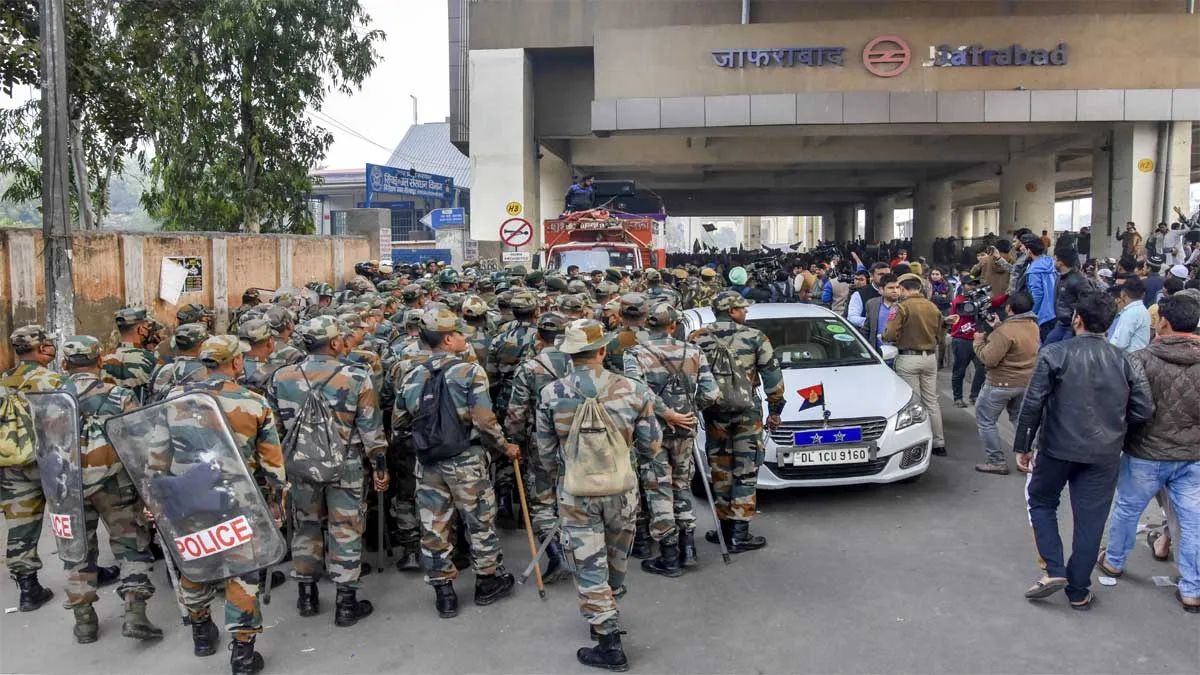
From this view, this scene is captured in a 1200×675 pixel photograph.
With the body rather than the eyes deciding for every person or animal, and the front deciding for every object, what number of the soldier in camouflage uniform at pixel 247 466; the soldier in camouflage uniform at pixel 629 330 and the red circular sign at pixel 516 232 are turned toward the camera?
1

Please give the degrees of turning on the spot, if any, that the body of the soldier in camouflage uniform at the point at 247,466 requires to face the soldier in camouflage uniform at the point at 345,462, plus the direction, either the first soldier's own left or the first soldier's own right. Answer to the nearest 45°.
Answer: approximately 45° to the first soldier's own right

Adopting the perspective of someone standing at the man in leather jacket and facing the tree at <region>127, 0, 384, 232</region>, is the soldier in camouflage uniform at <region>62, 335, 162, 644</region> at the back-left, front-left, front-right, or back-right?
front-left

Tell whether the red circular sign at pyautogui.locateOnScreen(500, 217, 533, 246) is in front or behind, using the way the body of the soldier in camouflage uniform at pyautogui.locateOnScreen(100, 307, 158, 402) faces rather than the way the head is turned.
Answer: in front

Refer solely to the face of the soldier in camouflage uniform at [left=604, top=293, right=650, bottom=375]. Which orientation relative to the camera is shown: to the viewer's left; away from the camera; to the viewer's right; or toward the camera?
away from the camera

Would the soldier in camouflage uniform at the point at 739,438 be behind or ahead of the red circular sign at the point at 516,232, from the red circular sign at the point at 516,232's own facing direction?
ahead

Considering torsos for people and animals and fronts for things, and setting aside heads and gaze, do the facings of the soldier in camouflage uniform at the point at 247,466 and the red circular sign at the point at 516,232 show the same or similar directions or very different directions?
very different directions

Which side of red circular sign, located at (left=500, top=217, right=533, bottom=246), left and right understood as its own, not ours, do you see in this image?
front

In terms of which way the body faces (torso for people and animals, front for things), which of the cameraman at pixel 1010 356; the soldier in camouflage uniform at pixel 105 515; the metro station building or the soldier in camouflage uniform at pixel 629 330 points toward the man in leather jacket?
the metro station building

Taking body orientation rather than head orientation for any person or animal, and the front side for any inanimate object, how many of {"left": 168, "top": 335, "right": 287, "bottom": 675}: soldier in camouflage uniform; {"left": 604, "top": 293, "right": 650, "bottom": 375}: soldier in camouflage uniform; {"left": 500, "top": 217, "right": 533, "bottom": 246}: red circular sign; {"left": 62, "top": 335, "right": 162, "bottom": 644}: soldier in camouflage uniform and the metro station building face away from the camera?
3

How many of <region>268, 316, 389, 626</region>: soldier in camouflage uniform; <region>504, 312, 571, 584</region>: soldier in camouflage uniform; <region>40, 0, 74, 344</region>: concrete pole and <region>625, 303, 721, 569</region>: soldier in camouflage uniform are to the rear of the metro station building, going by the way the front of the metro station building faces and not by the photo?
0

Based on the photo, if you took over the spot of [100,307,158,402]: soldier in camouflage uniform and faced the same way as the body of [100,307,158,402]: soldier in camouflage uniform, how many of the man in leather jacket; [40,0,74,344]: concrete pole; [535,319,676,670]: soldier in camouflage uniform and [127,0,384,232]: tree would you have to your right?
2

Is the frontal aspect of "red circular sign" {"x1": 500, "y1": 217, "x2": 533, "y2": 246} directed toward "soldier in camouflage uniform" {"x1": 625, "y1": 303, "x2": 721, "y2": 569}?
yes

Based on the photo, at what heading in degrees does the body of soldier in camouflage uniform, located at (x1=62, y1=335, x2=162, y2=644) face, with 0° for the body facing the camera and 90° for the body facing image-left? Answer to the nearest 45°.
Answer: approximately 180°

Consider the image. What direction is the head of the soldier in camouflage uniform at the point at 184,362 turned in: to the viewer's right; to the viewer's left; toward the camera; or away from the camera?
away from the camera

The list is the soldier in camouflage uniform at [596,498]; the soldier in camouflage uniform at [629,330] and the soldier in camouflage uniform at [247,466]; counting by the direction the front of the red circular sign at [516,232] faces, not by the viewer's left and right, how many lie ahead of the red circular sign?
3

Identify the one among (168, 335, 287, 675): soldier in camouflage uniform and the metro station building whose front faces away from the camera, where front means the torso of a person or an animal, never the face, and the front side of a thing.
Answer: the soldier in camouflage uniform

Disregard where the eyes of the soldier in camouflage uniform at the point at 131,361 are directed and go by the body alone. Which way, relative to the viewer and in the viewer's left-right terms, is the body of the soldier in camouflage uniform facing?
facing away from the viewer and to the right of the viewer
